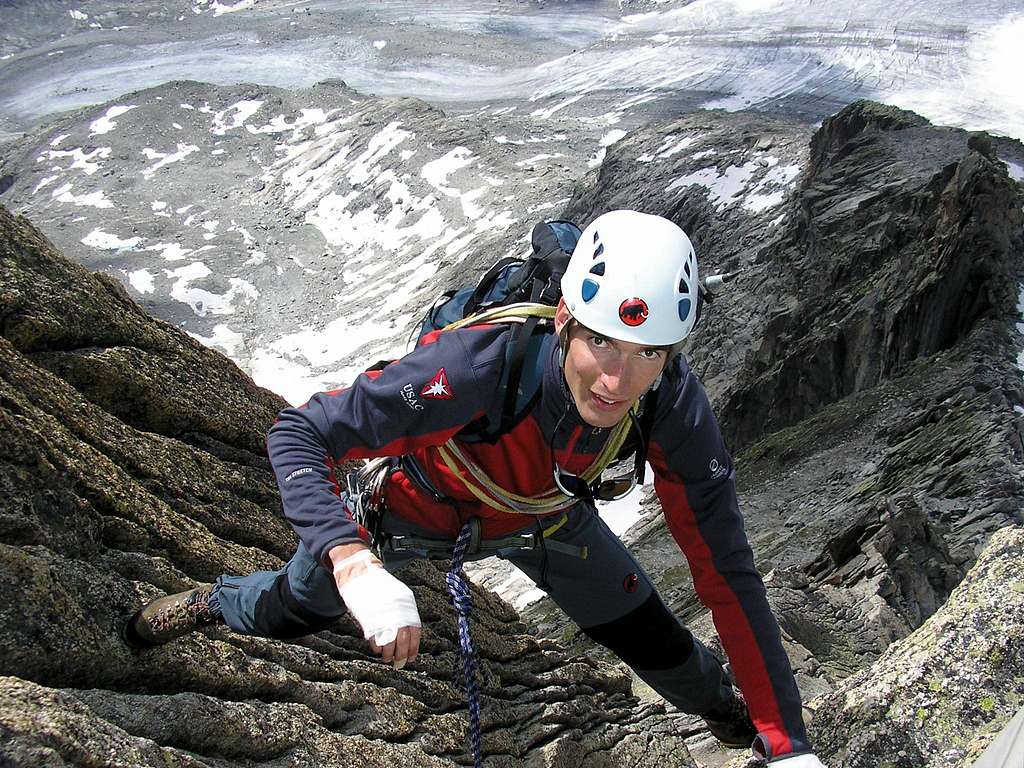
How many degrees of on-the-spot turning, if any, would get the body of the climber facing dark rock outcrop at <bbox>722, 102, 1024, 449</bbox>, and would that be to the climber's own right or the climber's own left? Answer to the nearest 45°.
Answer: approximately 135° to the climber's own left

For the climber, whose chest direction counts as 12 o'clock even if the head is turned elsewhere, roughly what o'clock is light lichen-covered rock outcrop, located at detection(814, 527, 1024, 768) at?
The light lichen-covered rock outcrop is roughly at 10 o'clock from the climber.

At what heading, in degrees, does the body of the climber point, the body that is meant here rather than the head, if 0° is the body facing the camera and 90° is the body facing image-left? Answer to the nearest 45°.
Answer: approximately 0°
